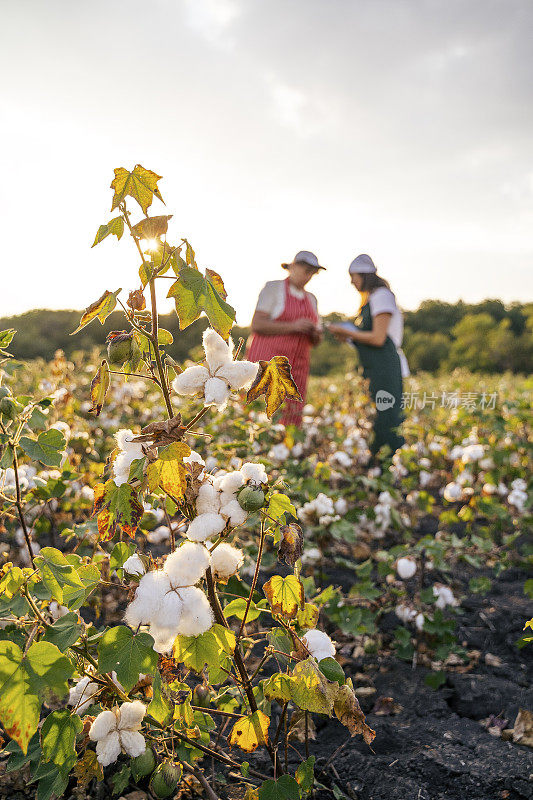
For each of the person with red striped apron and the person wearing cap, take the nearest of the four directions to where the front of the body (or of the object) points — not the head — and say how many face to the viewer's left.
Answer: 1

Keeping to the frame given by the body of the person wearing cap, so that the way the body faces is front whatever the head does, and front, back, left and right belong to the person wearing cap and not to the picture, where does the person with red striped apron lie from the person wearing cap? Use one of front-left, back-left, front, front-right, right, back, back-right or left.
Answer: front-left
